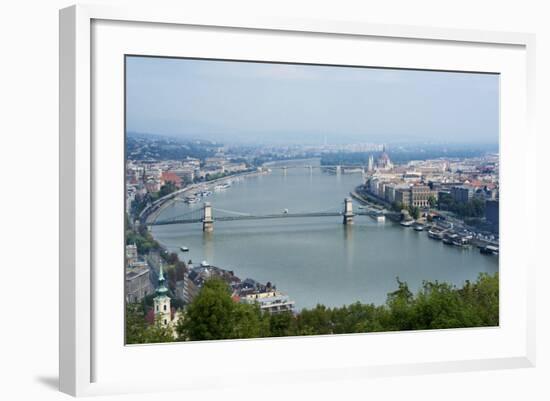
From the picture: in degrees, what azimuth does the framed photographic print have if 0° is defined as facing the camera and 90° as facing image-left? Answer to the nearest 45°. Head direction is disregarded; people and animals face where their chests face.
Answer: approximately 315°
